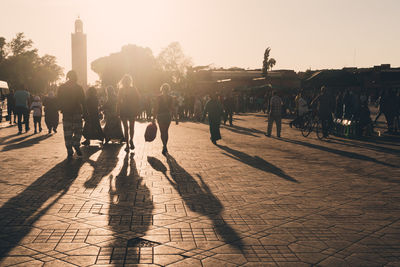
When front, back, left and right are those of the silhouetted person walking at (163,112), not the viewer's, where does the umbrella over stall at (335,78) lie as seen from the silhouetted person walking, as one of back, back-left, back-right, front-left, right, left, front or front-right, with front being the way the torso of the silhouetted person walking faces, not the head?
back-left

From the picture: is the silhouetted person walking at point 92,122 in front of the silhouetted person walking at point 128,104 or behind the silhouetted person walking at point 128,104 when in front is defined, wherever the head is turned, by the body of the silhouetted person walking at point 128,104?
behind

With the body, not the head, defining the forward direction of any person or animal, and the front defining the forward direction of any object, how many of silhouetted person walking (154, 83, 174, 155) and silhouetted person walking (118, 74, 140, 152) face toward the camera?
2

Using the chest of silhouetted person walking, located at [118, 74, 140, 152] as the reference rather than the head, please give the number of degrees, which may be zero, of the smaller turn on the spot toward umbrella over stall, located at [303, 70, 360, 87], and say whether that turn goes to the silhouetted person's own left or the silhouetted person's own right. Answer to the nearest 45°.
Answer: approximately 135° to the silhouetted person's own left

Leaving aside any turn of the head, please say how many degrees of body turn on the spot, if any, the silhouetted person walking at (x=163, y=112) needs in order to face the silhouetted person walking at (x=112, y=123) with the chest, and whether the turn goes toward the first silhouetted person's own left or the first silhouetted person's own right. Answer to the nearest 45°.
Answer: approximately 135° to the first silhouetted person's own right

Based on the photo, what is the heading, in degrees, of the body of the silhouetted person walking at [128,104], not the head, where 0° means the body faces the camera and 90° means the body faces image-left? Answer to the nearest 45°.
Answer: approximately 0°

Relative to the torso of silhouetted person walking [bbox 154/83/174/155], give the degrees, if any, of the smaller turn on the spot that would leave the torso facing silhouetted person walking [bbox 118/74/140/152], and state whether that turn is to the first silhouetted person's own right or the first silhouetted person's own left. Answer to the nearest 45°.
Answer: approximately 135° to the first silhouetted person's own right

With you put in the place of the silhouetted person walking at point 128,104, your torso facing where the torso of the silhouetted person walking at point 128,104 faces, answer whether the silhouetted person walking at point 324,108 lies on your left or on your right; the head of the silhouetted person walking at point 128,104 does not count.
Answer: on your left

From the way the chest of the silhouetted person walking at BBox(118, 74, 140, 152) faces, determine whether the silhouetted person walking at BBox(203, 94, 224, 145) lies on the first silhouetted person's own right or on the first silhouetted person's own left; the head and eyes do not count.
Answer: on the first silhouetted person's own left

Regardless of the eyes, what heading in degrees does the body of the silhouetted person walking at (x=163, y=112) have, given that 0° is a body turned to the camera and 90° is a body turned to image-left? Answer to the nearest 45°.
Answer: approximately 0°
